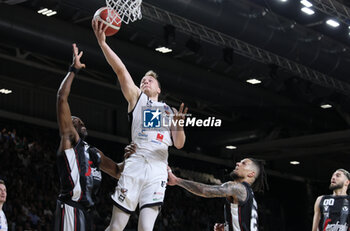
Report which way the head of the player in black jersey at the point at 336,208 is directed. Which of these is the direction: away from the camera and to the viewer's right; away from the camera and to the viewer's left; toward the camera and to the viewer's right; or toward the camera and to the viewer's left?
toward the camera and to the viewer's left

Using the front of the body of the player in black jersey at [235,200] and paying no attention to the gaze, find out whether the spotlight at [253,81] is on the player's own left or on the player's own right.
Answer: on the player's own right

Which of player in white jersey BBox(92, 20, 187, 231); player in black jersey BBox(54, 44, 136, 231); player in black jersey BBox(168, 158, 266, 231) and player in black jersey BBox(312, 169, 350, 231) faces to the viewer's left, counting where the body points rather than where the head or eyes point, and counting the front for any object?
player in black jersey BBox(168, 158, 266, 231)

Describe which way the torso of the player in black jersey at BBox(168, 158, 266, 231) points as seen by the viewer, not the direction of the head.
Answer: to the viewer's left

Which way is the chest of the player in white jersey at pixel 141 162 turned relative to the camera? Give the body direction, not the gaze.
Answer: toward the camera

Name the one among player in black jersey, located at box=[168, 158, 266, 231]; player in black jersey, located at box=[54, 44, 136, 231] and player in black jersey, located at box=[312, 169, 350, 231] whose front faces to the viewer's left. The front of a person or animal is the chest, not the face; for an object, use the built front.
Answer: player in black jersey, located at box=[168, 158, 266, 231]

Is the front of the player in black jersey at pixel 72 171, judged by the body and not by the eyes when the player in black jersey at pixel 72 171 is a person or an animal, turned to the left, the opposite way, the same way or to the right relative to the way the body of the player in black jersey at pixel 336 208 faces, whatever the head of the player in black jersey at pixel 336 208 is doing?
to the left

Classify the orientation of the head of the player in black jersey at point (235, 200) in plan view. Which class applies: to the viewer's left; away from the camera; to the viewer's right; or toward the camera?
to the viewer's left

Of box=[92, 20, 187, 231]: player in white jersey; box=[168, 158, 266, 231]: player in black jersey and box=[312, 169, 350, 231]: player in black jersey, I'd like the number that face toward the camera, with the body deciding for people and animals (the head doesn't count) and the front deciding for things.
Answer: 2

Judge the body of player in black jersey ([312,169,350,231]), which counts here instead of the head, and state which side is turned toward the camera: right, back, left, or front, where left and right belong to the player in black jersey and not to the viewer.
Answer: front

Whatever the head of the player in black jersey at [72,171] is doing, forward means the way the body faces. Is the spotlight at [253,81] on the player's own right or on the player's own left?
on the player's own left

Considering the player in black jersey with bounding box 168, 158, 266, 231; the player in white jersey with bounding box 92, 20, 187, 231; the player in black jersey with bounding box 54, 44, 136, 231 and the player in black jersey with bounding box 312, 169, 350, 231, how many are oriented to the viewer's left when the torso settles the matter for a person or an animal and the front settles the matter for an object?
1

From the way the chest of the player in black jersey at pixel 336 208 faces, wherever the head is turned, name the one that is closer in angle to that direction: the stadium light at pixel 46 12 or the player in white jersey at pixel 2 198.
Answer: the player in white jersey

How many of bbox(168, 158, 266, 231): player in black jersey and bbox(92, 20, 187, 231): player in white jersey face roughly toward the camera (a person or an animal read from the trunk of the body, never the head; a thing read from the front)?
1
